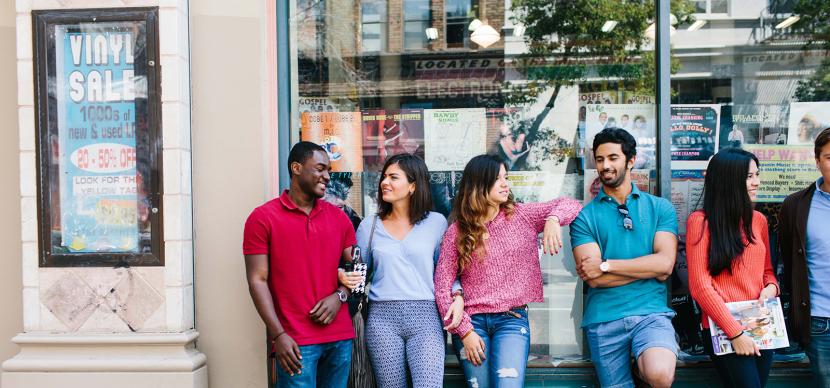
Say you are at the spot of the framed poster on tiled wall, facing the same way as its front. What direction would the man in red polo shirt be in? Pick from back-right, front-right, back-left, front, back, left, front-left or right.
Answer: front-left

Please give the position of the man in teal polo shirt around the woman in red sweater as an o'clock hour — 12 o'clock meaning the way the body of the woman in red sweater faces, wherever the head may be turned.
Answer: The man in teal polo shirt is roughly at 4 o'clock from the woman in red sweater.

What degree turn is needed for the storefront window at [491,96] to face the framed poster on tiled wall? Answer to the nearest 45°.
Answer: approximately 45° to its right

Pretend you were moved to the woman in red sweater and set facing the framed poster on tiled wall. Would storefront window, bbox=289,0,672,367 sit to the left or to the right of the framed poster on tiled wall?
right

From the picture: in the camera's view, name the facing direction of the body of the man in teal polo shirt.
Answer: toward the camera

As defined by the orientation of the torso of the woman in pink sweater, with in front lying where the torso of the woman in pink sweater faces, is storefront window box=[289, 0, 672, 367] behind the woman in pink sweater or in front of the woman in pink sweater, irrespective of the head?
behind

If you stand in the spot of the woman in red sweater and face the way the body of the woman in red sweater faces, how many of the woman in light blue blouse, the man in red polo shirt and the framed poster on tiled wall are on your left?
0

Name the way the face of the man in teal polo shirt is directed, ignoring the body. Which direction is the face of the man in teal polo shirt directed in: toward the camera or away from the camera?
toward the camera

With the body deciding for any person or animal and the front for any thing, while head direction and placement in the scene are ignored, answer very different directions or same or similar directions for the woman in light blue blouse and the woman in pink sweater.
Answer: same or similar directions

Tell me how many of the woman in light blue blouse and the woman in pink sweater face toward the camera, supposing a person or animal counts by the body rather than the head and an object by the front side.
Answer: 2

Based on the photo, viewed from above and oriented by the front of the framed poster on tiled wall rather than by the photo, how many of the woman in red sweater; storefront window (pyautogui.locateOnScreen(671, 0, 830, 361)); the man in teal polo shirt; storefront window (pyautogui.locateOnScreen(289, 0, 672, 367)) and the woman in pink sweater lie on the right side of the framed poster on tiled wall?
0

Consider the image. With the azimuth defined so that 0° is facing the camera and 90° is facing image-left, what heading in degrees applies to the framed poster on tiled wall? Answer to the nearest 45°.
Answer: approximately 0°

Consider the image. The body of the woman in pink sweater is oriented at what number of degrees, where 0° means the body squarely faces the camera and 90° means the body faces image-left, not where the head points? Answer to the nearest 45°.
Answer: approximately 0°

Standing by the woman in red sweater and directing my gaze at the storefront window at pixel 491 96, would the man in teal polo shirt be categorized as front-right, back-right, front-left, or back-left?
front-left

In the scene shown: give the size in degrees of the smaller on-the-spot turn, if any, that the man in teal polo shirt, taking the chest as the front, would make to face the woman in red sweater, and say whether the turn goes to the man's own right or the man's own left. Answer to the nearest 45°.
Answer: approximately 90° to the man's own left

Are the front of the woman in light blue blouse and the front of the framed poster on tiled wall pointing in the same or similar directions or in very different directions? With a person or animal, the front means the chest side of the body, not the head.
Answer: same or similar directions

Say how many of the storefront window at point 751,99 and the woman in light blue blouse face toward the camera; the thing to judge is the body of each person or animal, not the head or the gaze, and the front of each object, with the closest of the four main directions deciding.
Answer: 2

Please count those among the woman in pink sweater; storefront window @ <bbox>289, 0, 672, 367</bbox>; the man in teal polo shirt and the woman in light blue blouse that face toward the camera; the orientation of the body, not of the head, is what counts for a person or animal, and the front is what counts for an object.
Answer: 4

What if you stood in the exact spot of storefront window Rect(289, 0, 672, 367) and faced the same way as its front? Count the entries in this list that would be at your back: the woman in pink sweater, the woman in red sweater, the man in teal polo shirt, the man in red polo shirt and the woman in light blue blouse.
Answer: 0

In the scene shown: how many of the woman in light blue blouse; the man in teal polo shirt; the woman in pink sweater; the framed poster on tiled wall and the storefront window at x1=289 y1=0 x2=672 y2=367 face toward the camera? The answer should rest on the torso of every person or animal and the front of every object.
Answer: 5
